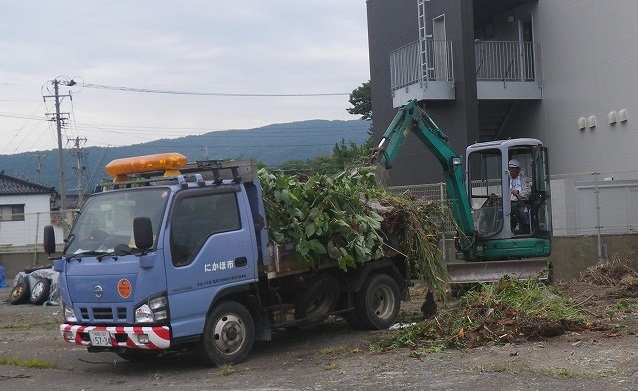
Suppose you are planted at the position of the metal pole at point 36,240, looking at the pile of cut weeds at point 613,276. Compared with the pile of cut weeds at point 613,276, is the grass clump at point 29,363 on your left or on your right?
right

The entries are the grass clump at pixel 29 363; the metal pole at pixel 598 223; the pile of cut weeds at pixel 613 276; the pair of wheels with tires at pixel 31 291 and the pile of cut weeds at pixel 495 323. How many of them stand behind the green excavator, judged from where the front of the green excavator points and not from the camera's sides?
2

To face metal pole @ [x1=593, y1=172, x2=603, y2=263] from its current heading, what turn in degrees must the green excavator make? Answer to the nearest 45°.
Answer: approximately 180°

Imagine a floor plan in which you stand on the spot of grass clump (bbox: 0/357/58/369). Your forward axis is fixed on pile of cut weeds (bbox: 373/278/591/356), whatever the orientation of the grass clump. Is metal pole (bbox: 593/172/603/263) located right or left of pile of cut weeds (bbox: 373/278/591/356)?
left

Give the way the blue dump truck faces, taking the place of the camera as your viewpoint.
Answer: facing the viewer and to the left of the viewer

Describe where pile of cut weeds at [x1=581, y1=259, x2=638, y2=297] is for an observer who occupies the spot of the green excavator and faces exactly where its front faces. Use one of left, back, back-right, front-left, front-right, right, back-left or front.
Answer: back

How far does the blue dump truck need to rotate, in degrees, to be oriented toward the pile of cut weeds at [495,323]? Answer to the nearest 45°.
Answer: approximately 135° to its left

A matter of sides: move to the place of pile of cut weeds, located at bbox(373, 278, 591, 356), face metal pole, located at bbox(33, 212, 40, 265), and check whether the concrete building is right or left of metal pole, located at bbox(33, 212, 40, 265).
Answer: right

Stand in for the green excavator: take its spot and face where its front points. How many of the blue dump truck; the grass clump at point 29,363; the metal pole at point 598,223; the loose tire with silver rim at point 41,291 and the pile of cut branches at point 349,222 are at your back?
1

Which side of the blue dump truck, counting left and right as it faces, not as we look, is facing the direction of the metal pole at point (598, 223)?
back
